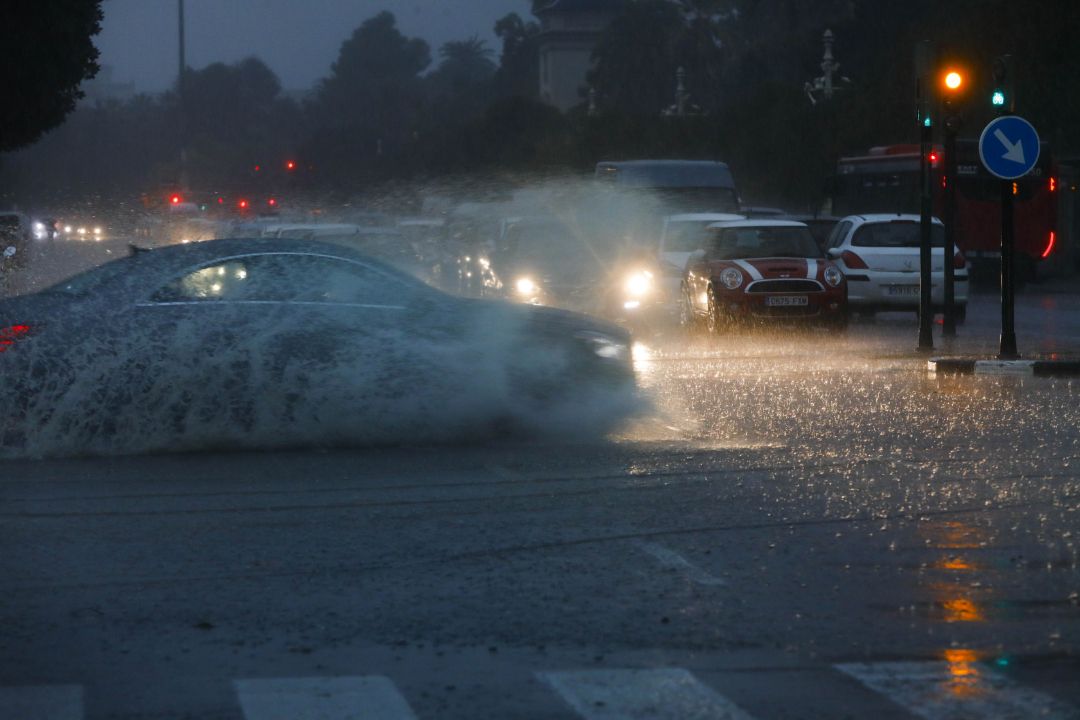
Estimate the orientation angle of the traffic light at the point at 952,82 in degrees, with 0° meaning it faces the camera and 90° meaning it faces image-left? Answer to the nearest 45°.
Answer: approximately 0°

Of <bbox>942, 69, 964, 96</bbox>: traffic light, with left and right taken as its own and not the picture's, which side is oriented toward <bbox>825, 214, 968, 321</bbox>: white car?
back

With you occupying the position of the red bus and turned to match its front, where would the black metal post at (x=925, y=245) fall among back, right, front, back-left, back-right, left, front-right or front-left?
back-left

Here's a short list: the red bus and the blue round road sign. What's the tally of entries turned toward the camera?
1

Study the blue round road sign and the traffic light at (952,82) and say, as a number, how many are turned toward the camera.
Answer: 2

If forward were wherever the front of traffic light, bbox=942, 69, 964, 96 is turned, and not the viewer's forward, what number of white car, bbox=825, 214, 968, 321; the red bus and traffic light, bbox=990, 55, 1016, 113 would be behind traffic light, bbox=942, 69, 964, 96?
2

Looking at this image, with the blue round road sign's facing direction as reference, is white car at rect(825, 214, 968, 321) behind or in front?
behind

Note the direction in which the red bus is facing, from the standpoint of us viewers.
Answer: facing away from the viewer and to the left of the viewer

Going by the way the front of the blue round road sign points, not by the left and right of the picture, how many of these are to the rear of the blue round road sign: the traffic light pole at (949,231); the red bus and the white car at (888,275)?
3

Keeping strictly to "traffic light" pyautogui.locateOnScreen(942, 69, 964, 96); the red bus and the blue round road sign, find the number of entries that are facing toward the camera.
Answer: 2
